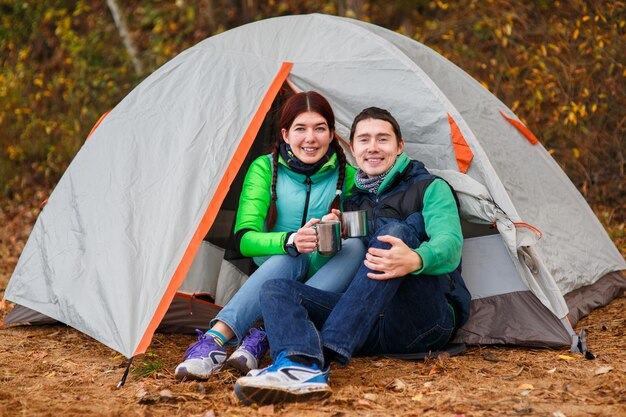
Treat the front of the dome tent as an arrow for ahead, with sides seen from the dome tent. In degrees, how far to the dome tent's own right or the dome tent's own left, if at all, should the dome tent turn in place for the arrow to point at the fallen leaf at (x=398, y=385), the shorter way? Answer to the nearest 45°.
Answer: approximately 45° to the dome tent's own left

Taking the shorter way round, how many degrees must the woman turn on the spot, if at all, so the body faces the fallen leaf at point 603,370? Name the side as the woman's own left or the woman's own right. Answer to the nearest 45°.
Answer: approximately 45° to the woman's own left

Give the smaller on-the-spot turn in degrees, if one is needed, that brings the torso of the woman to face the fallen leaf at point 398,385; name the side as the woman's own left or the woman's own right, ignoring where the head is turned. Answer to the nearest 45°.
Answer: approximately 45° to the woman's own left

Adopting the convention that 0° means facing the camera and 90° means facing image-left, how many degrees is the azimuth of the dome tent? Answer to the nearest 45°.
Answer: approximately 0°

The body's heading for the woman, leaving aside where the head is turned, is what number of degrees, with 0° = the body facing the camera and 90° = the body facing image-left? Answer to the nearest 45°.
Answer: approximately 0°

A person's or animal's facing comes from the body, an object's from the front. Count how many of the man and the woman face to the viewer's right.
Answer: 0

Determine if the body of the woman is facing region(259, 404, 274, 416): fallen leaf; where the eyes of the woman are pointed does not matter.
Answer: yes

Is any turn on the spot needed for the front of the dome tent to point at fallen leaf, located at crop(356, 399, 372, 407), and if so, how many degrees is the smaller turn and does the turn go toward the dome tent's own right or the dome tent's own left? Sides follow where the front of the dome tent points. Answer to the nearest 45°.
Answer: approximately 45° to the dome tent's own left

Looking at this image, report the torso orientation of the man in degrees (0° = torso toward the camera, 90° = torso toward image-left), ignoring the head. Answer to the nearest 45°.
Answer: approximately 45°

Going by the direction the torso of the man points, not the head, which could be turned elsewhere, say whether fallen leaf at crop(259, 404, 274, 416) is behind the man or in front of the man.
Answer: in front
